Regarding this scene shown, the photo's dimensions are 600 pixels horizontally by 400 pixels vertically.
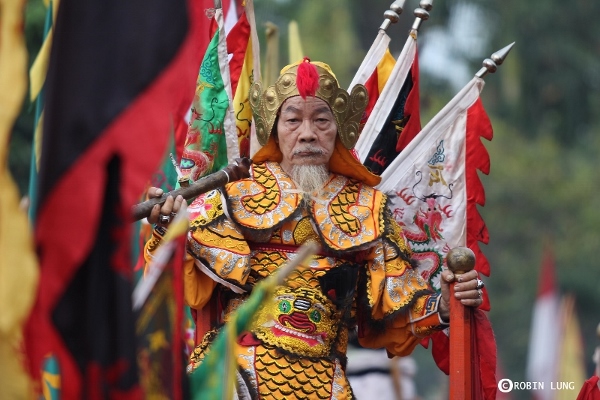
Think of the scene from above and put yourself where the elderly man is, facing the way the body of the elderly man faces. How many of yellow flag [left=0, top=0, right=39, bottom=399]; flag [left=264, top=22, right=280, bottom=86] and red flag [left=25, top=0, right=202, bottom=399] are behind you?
1

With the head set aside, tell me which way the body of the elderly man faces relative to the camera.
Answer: toward the camera

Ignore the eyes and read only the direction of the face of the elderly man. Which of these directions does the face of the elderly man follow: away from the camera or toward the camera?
toward the camera

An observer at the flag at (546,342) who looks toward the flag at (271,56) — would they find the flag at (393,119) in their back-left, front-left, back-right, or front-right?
front-left

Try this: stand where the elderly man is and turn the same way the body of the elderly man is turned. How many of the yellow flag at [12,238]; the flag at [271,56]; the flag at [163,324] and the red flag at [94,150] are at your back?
1

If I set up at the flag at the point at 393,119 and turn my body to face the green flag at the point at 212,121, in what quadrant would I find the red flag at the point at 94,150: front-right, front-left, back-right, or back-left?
front-left

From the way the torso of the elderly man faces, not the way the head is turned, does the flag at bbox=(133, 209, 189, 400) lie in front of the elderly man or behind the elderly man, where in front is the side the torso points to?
in front

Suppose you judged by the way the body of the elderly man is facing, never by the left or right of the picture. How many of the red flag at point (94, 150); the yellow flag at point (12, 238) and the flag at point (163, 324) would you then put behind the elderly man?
0

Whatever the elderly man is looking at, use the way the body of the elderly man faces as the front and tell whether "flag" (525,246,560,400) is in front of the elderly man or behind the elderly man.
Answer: behind

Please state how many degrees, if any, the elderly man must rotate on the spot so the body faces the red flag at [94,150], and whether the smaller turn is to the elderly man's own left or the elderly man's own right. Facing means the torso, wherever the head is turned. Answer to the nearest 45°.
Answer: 0° — they already face it
